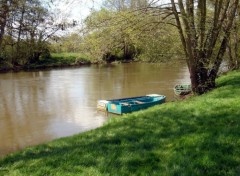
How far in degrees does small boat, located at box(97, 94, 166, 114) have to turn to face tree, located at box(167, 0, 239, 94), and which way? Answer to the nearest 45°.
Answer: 0° — it already faces it
